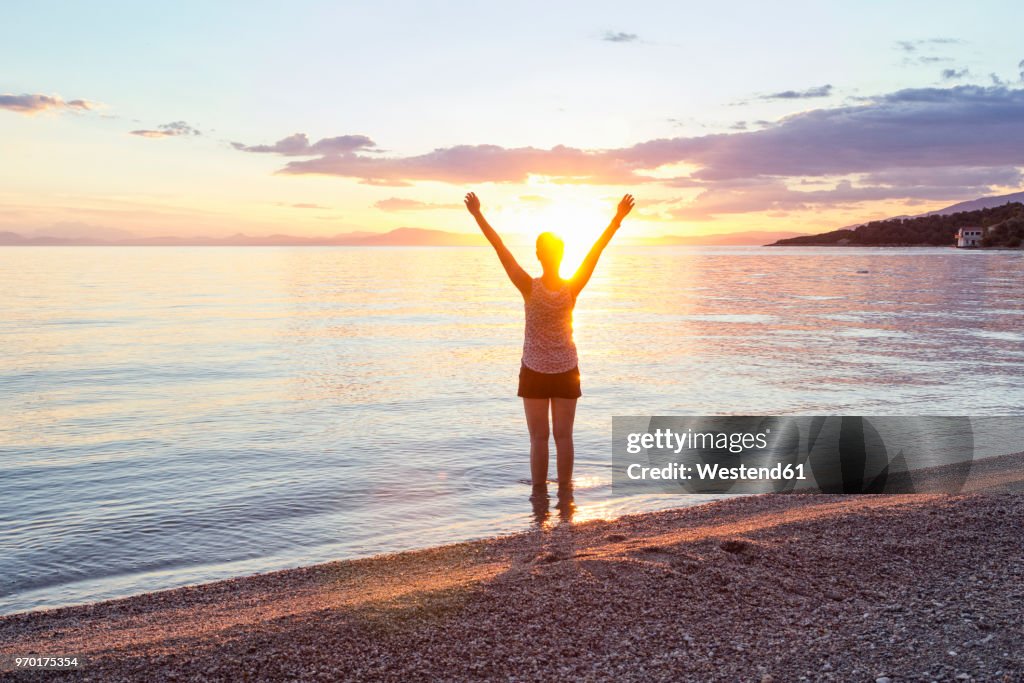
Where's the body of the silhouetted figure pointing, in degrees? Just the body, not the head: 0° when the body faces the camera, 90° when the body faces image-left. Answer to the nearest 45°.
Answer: approximately 180°
